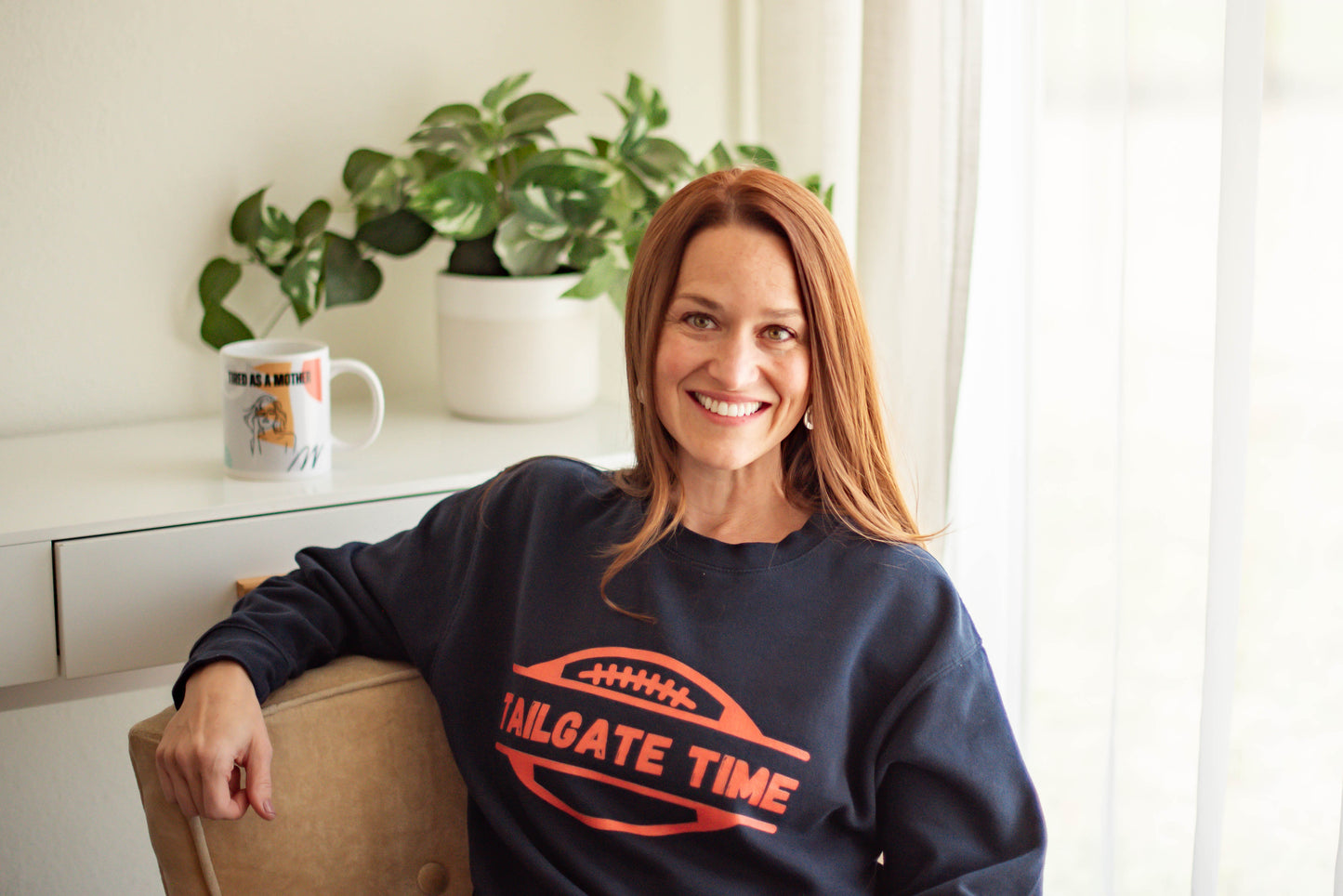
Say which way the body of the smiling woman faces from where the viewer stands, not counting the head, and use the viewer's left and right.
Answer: facing the viewer

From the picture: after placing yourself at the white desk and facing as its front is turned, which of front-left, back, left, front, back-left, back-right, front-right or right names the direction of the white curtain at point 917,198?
front-left
